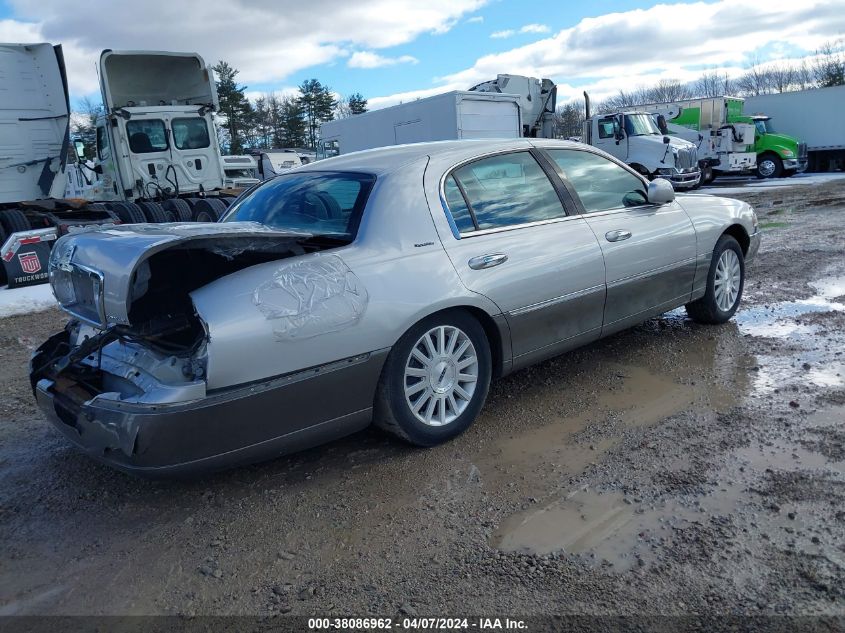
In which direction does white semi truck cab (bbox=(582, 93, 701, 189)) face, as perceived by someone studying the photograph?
facing the viewer and to the right of the viewer

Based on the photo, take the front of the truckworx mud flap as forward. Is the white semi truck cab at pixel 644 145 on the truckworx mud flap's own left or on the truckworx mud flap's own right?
on the truckworx mud flap's own left

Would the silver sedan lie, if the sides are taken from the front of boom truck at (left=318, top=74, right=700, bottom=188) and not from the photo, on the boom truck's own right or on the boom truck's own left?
on the boom truck's own right

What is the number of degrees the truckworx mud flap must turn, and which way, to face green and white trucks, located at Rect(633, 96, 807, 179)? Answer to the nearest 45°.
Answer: approximately 90° to its left

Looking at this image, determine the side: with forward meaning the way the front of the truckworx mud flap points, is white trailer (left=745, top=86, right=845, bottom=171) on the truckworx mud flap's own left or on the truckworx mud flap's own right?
on the truckworx mud flap's own left

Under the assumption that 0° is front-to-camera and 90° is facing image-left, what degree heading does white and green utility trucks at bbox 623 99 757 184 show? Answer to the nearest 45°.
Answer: approximately 315°

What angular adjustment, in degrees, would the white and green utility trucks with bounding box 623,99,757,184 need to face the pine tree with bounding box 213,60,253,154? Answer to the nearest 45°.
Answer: approximately 180°

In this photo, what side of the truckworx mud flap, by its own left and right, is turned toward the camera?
front
